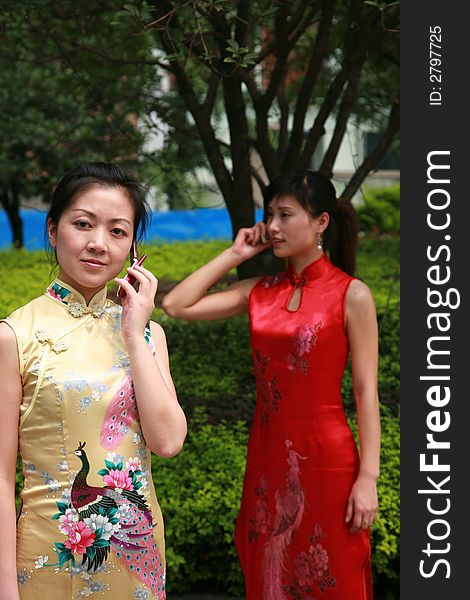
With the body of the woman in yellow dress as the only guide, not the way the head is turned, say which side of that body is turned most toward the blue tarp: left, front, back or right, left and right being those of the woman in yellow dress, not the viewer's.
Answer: back

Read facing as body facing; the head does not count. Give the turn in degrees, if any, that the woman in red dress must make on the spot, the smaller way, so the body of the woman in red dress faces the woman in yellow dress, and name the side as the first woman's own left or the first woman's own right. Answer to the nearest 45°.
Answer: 0° — they already face them

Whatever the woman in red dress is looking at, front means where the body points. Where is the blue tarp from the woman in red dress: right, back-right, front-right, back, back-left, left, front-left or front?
back-right

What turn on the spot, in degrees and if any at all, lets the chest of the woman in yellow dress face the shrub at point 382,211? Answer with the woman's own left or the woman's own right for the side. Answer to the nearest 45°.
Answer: approximately 180°

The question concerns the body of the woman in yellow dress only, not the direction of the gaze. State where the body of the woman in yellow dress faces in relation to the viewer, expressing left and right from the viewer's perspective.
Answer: facing the viewer

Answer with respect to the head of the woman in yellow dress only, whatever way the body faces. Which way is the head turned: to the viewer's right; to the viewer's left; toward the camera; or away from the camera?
toward the camera

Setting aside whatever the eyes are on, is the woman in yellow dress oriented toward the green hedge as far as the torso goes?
no

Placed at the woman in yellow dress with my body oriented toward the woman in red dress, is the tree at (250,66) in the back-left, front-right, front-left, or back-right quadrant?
front-left

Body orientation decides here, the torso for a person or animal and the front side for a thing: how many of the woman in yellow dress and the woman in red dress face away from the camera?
0

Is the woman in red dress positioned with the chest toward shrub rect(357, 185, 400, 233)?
no
